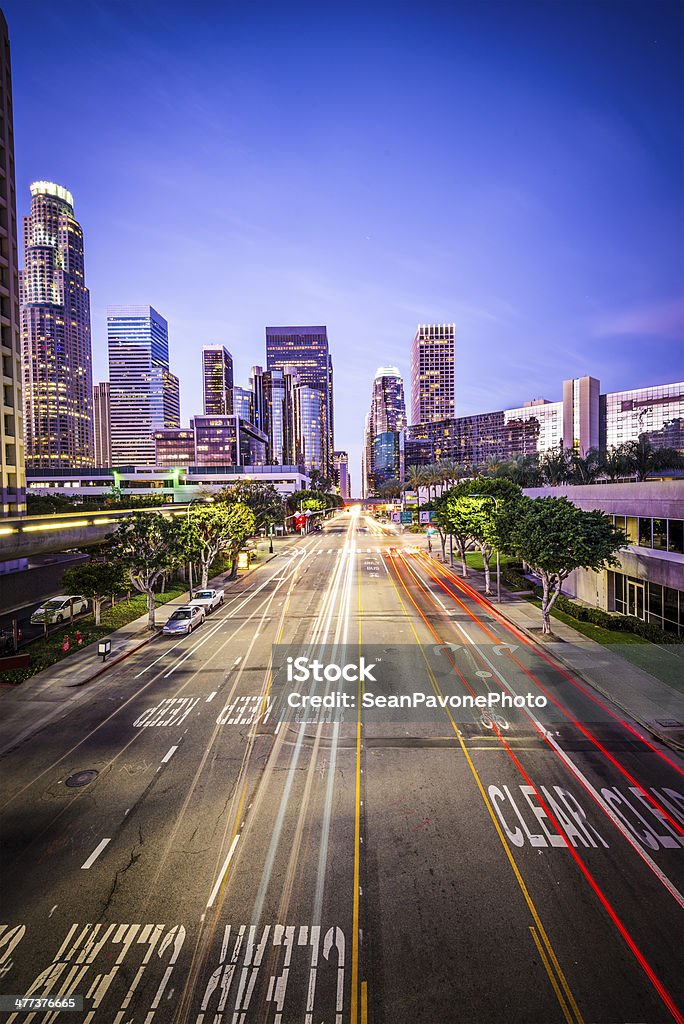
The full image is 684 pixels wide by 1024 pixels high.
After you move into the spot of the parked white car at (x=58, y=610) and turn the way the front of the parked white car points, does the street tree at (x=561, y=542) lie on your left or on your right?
on your left

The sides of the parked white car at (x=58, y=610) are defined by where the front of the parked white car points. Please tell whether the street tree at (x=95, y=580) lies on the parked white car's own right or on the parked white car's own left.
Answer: on the parked white car's own left
